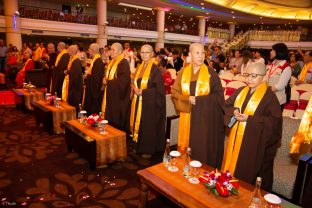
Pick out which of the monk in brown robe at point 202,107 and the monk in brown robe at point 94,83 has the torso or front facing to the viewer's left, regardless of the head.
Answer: the monk in brown robe at point 94,83

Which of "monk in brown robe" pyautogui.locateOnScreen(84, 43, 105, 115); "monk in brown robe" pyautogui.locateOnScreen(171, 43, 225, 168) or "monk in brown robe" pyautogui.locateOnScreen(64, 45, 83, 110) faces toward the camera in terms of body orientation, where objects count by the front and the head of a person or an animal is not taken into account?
"monk in brown robe" pyautogui.locateOnScreen(171, 43, 225, 168)

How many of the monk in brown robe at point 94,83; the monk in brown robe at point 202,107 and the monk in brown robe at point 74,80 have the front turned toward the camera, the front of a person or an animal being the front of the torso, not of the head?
1

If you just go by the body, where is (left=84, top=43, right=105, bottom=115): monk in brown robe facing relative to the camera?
to the viewer's left

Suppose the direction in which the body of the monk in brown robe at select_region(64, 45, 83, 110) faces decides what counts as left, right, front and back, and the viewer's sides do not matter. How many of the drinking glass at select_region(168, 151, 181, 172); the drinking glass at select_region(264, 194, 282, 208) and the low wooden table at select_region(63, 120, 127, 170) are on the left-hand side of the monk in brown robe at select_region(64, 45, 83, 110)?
3

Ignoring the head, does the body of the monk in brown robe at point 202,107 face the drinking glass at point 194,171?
yes

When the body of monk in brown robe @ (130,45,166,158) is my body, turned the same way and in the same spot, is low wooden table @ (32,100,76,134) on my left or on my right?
on my right

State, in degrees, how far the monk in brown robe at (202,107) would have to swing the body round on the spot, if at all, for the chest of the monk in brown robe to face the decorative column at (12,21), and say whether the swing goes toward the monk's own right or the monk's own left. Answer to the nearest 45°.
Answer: approximately 135° to the monk's own right

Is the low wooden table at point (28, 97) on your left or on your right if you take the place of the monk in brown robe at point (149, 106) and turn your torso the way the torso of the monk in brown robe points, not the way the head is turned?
on your right

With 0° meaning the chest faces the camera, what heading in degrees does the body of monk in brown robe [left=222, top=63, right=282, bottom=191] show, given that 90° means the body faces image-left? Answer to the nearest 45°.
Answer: approximately 45°

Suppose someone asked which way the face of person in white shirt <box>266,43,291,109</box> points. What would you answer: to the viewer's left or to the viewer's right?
to the viewer's left

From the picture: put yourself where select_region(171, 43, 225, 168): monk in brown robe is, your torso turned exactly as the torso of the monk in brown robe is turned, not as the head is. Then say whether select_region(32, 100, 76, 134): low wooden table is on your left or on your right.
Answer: on your right

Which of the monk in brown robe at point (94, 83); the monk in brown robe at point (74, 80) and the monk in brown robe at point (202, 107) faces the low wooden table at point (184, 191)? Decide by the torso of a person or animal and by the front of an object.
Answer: the monk in brown robe at point (202, 107)

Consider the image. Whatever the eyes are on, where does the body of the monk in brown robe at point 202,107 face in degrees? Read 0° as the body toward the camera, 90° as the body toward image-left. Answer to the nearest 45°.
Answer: approximately 0°

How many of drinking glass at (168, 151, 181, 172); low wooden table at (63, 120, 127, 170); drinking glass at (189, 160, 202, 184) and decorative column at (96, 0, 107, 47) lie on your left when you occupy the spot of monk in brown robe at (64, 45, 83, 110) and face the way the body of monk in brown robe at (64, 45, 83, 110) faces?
3

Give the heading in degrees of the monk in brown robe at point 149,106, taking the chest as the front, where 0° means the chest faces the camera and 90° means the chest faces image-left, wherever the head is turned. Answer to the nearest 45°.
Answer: approximately 45°
